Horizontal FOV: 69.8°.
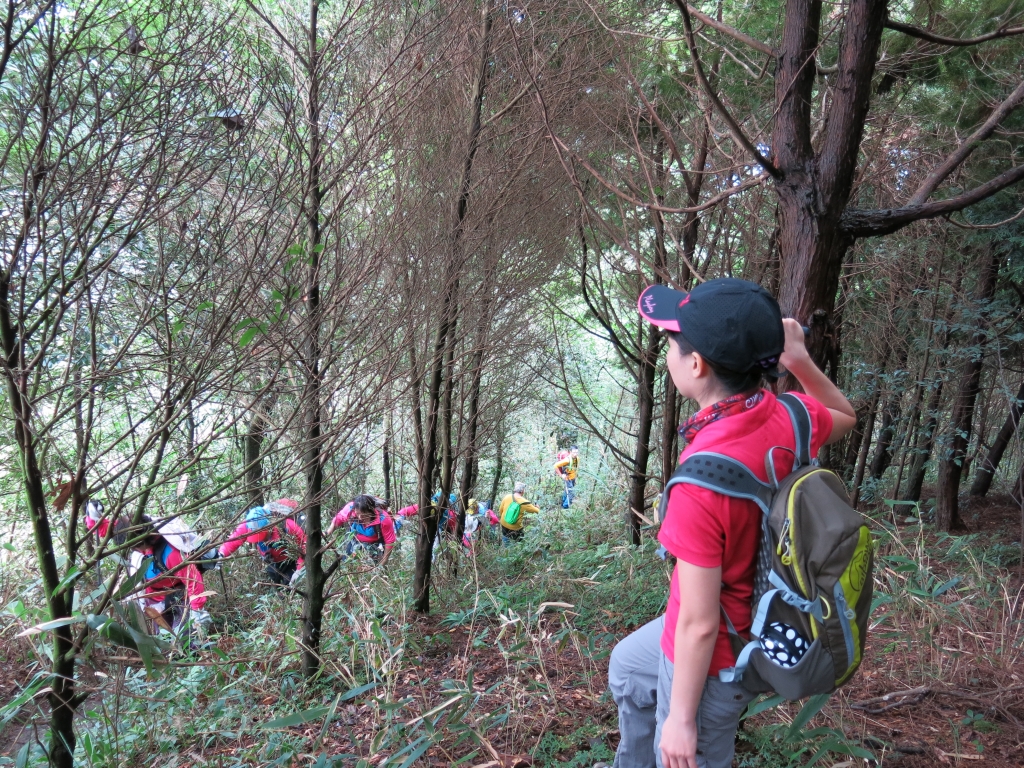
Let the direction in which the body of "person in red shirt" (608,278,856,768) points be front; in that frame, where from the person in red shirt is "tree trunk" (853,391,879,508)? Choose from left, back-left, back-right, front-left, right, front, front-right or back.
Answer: front-right

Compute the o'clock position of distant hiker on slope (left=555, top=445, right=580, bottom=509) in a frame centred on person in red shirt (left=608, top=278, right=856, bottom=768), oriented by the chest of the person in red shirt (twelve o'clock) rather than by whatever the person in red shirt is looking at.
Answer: The distant hiker on slope is roughly at 1 o'clock from the person in red shirt.

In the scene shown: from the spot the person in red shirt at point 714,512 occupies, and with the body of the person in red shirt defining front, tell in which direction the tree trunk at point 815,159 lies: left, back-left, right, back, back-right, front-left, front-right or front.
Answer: front-right

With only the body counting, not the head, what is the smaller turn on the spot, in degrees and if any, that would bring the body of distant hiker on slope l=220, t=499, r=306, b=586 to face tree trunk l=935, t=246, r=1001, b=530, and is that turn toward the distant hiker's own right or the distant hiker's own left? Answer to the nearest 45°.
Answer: approximately 135° to the distant hiker's own left

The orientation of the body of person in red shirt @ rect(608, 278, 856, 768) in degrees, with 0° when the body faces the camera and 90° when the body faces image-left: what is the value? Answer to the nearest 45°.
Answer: approximately 135°

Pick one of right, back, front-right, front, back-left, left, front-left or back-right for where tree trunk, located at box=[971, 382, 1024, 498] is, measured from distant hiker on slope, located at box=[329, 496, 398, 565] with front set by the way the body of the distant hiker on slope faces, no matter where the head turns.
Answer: back-left

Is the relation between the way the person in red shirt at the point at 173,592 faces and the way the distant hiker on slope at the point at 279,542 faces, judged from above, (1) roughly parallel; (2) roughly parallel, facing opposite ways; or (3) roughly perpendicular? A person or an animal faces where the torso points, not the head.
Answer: roughly parallel

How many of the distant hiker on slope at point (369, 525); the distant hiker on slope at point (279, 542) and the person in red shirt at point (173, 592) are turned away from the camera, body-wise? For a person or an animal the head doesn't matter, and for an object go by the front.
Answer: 0

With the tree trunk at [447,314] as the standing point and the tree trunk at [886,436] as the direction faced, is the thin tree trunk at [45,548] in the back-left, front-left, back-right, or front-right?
back-right

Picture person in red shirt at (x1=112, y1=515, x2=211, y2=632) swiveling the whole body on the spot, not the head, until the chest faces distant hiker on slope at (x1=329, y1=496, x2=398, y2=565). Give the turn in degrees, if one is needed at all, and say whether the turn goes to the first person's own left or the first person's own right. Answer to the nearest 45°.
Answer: approximately 135° to the first person's own left

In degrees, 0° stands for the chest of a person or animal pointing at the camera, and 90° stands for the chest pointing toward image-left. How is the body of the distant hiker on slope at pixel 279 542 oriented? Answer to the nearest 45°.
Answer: approximately 45°

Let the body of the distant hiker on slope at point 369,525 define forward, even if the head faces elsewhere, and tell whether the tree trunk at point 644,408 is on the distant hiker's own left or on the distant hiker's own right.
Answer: on the distant hiker's own left

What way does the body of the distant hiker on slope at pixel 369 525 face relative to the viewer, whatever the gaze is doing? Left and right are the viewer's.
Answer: facing the viewer and to the left of the viewer

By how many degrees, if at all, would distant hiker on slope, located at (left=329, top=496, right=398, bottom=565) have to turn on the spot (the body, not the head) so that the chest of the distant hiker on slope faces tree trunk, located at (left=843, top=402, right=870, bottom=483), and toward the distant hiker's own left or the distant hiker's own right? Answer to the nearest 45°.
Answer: approximately 135° to the distant hiker's own left

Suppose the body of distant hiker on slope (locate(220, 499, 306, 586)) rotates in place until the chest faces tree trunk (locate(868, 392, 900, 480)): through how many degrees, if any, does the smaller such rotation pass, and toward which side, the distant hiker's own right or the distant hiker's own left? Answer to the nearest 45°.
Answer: approximately 135° to the distant hiker's own left

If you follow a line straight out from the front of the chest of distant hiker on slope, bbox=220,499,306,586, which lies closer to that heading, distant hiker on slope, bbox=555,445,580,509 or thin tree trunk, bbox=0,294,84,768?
the thin tree trunk

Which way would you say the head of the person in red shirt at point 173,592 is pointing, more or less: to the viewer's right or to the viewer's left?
to the viewer's left
